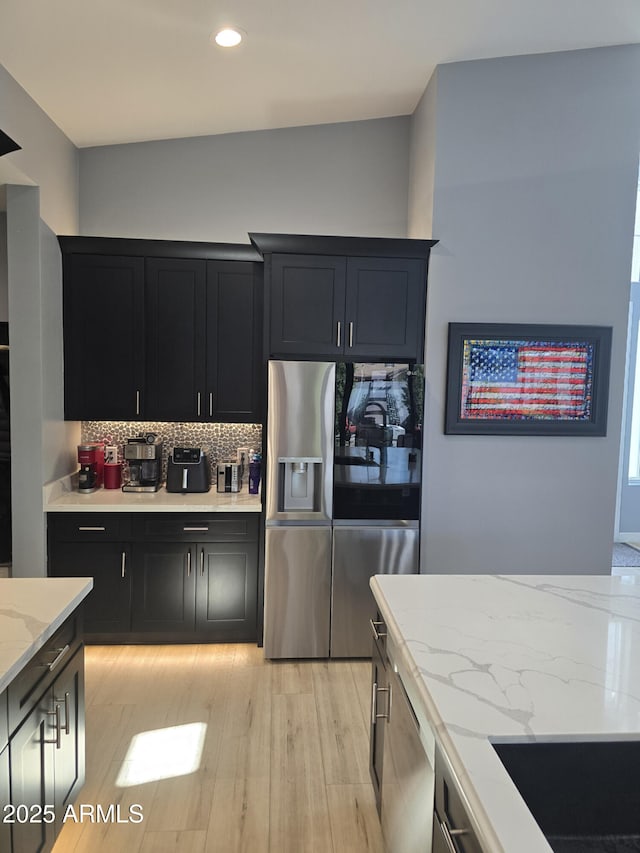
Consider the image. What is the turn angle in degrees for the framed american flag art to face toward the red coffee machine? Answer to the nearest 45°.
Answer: approximately 90° to its right

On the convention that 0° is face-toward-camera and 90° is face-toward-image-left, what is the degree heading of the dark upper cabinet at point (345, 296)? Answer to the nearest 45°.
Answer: approximately 0°

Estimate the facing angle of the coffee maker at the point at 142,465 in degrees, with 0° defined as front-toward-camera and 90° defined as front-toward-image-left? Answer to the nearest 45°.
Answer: approximately 0°

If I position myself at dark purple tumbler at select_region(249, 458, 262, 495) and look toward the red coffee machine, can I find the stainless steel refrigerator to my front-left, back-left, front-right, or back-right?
back-left

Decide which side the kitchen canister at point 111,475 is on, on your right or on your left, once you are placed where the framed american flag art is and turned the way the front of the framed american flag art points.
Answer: on your right

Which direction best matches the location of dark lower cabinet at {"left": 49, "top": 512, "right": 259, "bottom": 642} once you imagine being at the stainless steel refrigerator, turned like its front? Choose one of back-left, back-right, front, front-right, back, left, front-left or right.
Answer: right

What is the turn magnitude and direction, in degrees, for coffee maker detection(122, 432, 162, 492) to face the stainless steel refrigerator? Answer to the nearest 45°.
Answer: approximately 45° to its left

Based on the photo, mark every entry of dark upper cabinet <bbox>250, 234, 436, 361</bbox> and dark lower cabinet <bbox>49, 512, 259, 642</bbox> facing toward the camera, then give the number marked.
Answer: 2

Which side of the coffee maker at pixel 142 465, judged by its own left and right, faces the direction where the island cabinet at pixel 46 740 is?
front
